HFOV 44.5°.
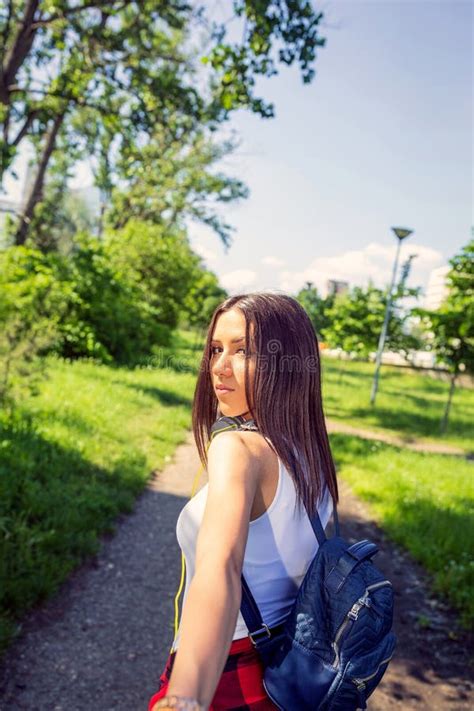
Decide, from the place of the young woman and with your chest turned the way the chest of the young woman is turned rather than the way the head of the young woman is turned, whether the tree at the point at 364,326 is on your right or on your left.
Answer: on your right

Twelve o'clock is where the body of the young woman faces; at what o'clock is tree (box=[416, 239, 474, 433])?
The tree is roughly at 2 o'clock from the young woman.

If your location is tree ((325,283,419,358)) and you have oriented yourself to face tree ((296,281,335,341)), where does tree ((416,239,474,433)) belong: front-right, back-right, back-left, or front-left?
back-left

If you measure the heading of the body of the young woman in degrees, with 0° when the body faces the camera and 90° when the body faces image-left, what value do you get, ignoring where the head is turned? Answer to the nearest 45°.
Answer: approximately 135°
